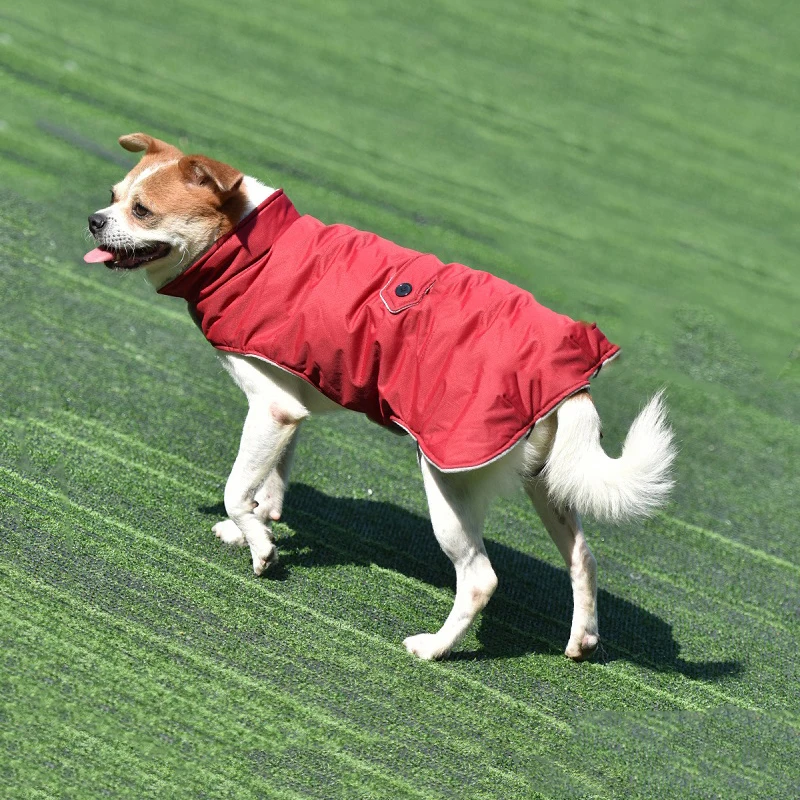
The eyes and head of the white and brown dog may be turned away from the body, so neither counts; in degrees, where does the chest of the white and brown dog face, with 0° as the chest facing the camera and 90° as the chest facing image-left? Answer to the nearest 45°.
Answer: approximately 90°
